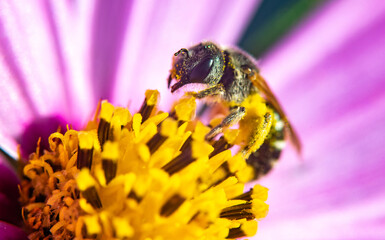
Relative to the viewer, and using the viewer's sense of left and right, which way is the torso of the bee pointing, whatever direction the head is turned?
facing to the left of the viewer
